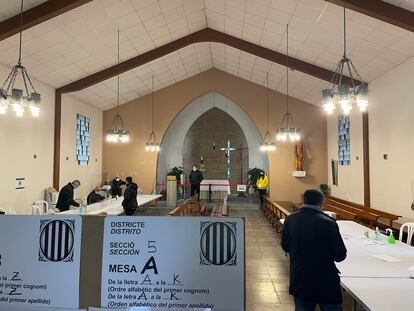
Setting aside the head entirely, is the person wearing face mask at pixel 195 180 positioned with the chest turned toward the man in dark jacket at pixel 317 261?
yes

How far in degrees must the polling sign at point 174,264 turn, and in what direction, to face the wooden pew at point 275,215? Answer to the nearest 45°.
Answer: approximately 180°

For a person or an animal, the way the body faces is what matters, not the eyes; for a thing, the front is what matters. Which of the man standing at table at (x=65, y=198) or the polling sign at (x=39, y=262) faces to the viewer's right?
the man standing at table

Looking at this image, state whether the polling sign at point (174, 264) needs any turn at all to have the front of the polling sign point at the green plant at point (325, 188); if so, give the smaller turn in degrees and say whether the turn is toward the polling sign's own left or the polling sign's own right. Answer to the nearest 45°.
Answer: approximately 135° to the polling sign's own left

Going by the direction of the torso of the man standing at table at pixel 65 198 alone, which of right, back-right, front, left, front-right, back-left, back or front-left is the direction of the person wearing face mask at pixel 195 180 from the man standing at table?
front-left

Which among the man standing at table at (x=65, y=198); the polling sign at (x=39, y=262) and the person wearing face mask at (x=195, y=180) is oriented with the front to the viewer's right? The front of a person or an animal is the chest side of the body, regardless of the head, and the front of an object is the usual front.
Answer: the man standing at table

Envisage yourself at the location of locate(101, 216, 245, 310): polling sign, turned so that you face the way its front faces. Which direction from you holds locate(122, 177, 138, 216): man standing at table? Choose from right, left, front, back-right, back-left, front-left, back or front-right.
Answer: back

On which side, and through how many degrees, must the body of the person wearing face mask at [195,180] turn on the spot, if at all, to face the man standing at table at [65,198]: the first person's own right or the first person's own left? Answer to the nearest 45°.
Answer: approximately 45° to the first person's own right

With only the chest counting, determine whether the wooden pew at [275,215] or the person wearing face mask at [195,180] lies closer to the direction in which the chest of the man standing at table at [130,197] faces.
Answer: the person wearing face mask

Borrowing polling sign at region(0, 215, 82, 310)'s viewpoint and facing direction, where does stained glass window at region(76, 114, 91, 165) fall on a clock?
The stained glass window is roughly at 6 o'clock from the polling sign.

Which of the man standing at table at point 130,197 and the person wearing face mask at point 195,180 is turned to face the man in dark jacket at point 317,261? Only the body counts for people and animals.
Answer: the person wearing face mask

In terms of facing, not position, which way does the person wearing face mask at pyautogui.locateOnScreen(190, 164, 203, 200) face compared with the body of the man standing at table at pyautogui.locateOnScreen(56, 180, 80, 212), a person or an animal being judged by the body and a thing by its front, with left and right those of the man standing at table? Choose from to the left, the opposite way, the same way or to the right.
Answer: to the right

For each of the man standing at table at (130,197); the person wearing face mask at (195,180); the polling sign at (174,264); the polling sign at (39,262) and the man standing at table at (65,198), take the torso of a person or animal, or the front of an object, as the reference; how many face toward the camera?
3

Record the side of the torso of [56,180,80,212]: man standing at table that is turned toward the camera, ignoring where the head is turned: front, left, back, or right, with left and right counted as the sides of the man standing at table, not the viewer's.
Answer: right

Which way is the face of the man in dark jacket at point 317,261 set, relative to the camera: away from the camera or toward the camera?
away from the camera
